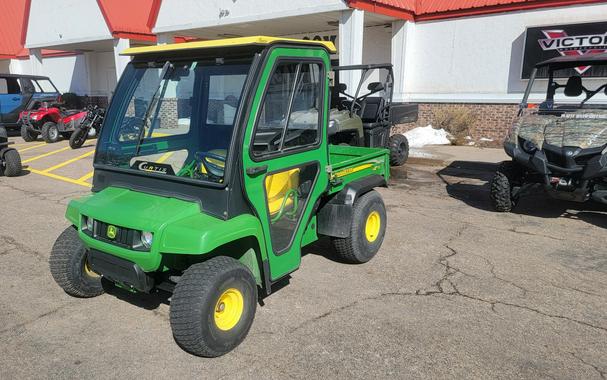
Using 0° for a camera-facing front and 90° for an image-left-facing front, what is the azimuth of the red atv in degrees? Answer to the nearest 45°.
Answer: approximately 45°

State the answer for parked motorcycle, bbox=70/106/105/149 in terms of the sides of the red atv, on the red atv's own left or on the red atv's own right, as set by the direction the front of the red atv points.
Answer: on the red atv's own left

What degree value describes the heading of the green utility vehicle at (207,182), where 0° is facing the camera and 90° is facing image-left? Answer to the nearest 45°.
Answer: approximately 45°

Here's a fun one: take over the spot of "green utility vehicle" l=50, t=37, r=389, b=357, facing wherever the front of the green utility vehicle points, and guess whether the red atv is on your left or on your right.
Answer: on your right

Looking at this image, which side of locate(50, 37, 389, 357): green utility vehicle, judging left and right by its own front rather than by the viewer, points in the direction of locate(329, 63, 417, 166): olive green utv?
back
